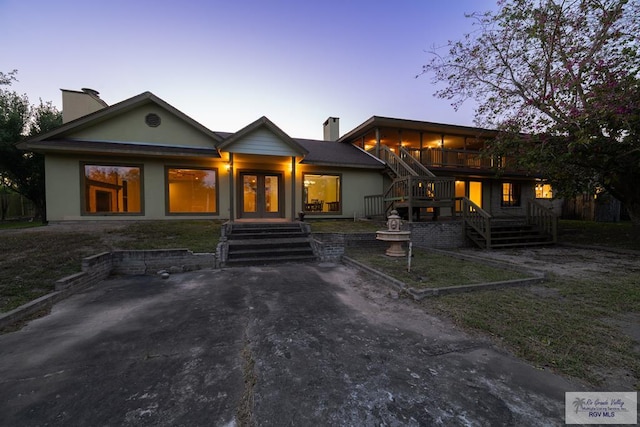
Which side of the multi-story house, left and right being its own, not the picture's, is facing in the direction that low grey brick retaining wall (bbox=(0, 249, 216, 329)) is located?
front

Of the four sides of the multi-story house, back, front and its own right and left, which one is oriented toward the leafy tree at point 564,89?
left

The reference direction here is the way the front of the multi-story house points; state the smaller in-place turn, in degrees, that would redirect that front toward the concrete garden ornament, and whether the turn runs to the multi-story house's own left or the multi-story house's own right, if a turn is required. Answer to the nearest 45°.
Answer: approximately 45° to the multi-story house's own left

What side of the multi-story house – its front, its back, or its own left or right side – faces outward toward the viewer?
front

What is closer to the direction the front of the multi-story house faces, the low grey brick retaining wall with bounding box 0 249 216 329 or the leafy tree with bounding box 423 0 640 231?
the low grey brick retaining wall

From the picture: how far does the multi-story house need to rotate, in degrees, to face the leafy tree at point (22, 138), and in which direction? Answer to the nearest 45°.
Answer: approximately 135° to its right
